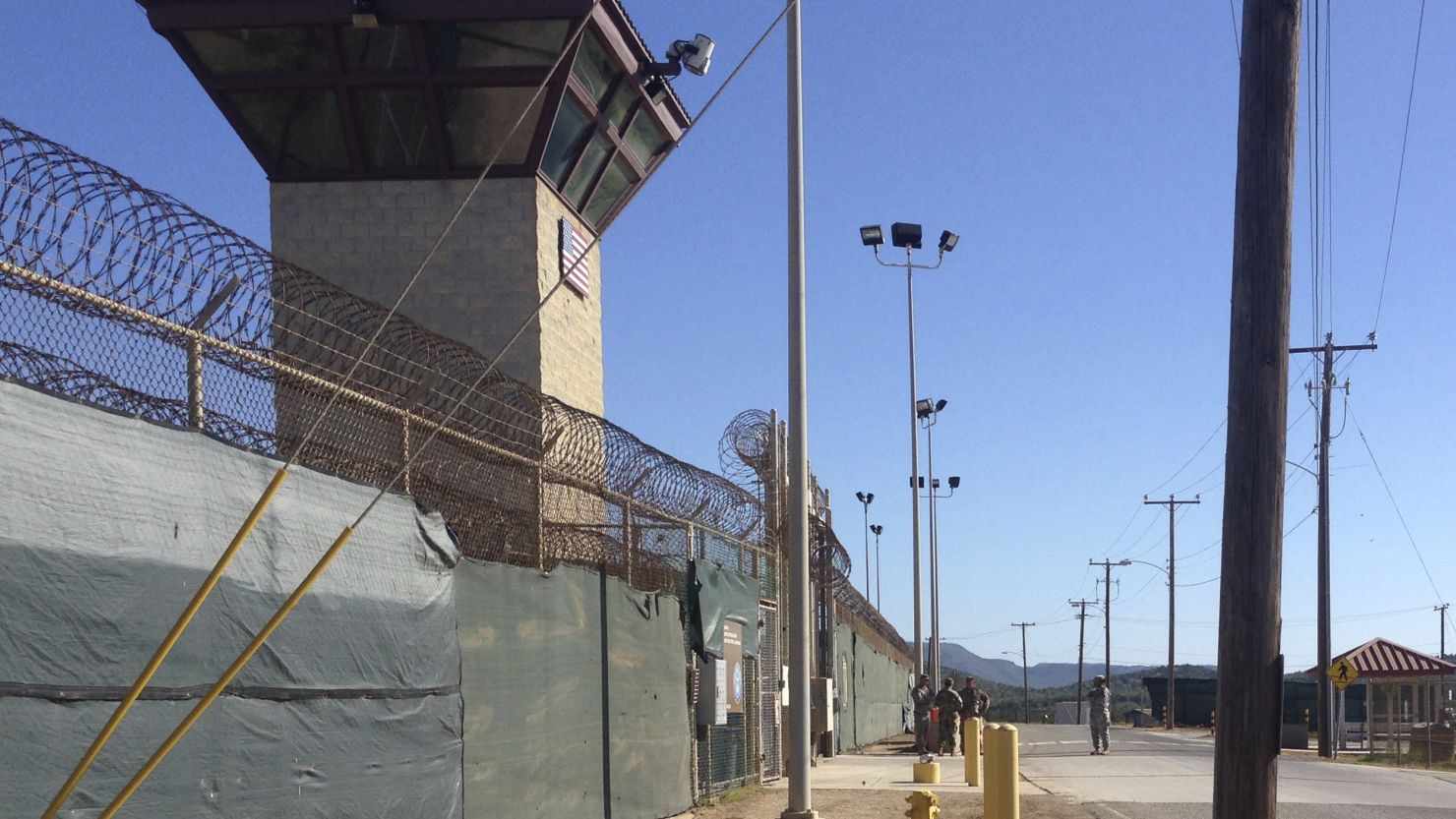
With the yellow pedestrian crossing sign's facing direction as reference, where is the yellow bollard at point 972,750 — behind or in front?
in front

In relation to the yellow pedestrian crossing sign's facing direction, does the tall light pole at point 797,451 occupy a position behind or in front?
in front

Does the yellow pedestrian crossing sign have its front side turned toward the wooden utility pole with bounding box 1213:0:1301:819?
yes

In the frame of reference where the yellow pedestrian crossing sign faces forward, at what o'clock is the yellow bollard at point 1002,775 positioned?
The yellow bollard is roughly at 12 o'clock from the yellow pedestrian crossing sign.

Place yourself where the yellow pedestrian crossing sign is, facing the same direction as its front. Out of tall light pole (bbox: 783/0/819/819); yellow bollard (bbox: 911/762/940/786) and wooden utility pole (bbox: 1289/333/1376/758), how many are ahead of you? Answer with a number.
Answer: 2

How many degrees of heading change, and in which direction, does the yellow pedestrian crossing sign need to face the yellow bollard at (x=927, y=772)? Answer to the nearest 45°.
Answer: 0° — it already faces it

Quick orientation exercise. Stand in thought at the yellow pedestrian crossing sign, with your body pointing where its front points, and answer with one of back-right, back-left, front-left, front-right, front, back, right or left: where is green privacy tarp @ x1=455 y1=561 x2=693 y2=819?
front

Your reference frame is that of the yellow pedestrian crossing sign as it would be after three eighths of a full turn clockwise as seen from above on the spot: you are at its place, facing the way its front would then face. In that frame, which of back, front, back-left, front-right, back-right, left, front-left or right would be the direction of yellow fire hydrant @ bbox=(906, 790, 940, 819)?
back-left

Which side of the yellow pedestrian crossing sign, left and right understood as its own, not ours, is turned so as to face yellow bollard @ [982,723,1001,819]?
front

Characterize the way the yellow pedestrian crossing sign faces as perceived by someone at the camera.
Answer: facing the viewer
